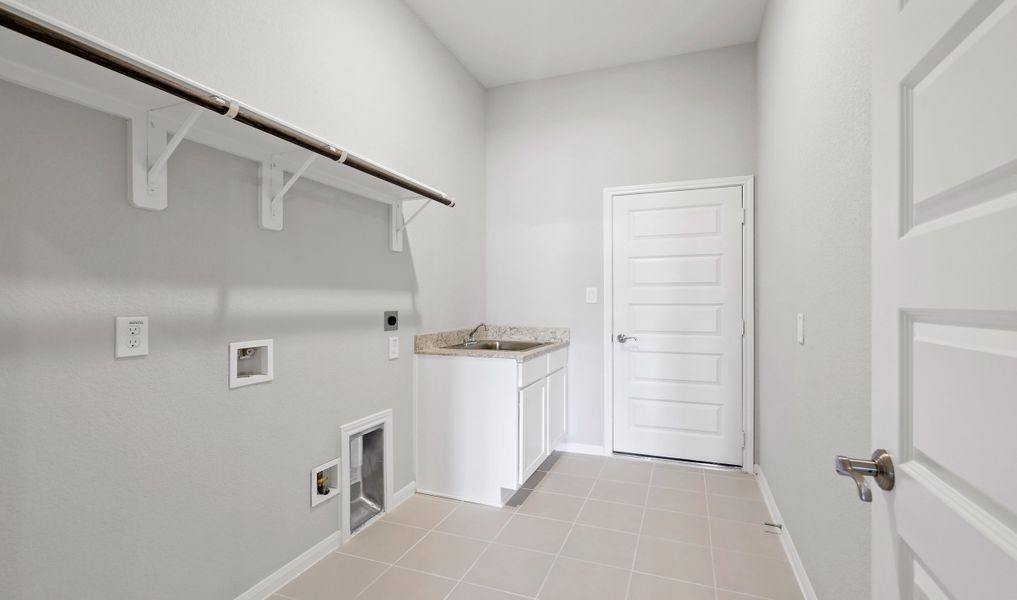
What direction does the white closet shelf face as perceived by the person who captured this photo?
facing the viewer and to the right of the viewer

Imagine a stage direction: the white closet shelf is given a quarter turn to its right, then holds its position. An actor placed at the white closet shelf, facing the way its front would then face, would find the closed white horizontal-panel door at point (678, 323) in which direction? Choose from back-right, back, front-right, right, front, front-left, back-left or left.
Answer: back-left

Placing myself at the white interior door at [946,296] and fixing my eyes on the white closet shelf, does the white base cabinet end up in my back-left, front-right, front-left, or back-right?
front-right

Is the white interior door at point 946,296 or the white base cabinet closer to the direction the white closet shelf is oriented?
the white interior door

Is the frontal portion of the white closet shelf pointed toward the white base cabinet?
no

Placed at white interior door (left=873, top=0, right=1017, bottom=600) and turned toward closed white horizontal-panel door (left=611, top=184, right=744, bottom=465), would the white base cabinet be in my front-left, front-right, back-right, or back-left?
front-left

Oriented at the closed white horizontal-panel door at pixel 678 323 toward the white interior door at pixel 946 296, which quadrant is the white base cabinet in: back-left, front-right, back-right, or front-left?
front-right

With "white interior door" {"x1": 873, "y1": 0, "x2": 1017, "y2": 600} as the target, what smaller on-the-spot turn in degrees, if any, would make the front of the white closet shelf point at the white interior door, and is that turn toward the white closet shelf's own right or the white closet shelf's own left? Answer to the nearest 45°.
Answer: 0° — it already faces it
